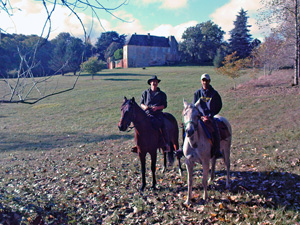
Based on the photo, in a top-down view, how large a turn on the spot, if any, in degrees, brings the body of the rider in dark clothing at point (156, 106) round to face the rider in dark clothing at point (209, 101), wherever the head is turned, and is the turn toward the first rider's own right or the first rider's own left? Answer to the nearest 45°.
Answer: approximately 90° to the first rider's own left

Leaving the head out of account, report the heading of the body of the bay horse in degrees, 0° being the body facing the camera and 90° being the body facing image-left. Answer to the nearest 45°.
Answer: approximately 45°

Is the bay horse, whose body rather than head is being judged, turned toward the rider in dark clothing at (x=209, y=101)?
no

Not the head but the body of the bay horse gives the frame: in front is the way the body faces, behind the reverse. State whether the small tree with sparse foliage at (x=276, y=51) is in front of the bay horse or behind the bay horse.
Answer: behind

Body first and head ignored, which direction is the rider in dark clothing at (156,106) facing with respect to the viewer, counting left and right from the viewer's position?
facing the viewer and to the left of the viewer

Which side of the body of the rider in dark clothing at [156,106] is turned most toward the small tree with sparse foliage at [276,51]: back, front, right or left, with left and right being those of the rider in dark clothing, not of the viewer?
back
